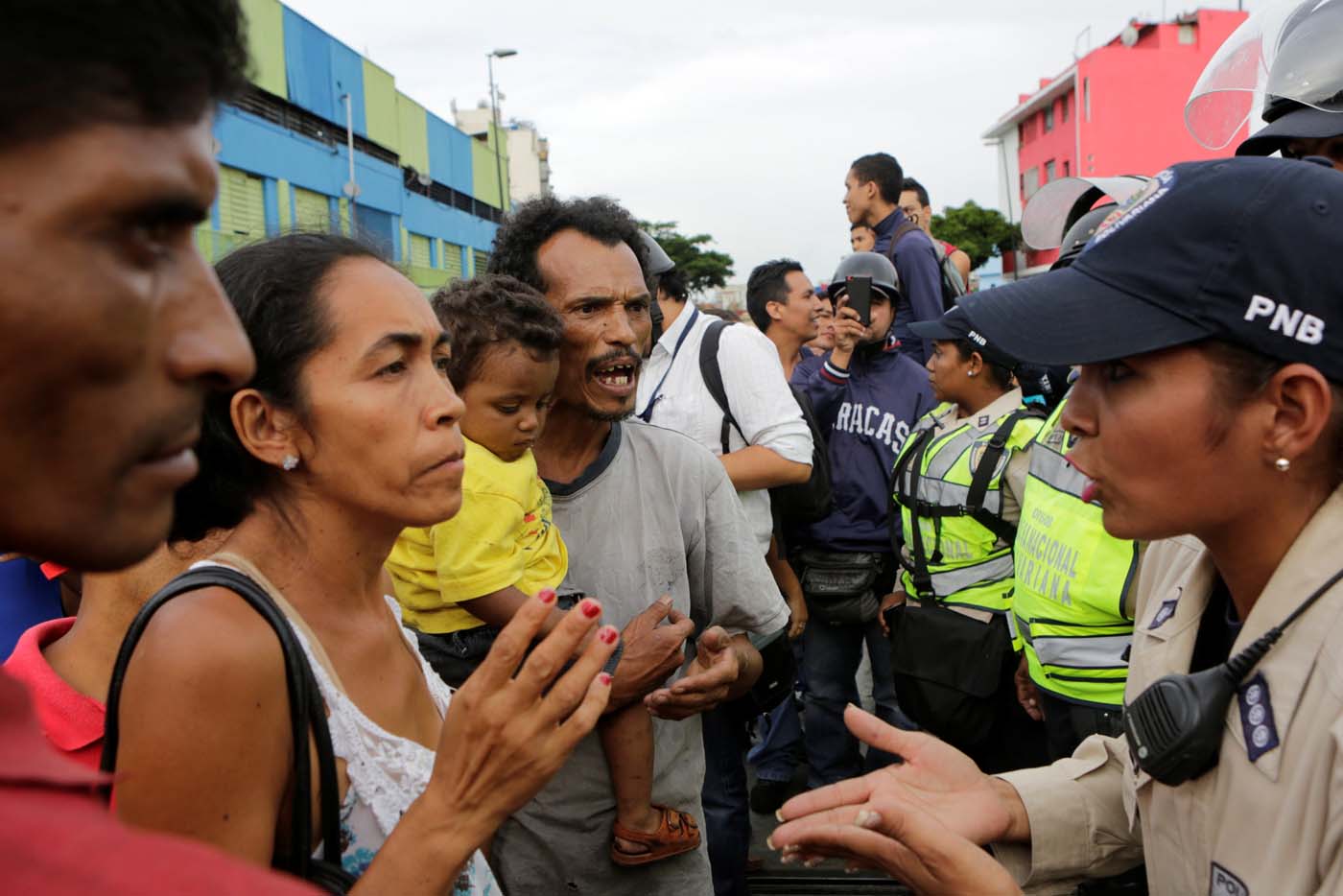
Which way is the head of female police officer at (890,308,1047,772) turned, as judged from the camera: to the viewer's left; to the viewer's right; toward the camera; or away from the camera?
to the viewer's left

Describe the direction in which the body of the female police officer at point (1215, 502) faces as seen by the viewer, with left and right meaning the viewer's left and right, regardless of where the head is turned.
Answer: facing to the left of the viewer

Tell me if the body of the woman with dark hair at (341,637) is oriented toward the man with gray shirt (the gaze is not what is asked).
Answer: no

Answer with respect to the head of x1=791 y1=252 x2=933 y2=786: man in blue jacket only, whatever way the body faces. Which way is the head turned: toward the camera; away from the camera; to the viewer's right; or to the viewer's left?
toward the camera

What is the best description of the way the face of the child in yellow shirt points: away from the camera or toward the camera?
toward the camera

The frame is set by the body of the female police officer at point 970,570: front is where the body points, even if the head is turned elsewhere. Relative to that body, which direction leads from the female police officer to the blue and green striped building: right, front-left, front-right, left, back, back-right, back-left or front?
right

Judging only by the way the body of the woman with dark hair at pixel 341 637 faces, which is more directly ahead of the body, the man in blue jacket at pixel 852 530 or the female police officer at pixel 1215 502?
the female police officer

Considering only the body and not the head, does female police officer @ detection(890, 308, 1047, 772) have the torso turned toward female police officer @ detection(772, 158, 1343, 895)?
no

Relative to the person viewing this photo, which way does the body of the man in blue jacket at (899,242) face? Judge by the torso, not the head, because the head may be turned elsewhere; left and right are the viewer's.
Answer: facing to the left of the viewer

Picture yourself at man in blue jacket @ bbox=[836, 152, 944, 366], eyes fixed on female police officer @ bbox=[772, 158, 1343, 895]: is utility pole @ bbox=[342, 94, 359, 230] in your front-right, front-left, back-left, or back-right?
back-right

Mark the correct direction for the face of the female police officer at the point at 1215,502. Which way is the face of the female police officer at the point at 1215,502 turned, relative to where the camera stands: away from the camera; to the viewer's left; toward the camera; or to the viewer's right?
to the viewer's left

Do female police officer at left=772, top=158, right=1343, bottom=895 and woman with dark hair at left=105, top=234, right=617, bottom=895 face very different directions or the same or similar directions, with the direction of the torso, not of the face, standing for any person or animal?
very different directions

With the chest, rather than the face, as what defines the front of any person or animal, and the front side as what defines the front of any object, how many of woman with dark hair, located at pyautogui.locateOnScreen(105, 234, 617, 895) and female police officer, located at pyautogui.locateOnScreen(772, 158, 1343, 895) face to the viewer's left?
1

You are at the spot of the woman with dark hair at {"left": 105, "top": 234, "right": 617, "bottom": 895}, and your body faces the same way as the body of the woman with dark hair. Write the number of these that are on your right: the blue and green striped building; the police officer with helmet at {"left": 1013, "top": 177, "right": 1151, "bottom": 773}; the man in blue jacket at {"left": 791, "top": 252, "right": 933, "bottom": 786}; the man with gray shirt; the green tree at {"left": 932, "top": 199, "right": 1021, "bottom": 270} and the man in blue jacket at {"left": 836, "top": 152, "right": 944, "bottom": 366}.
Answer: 0

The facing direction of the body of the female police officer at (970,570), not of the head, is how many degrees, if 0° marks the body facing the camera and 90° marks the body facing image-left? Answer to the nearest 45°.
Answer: approximately 45°
